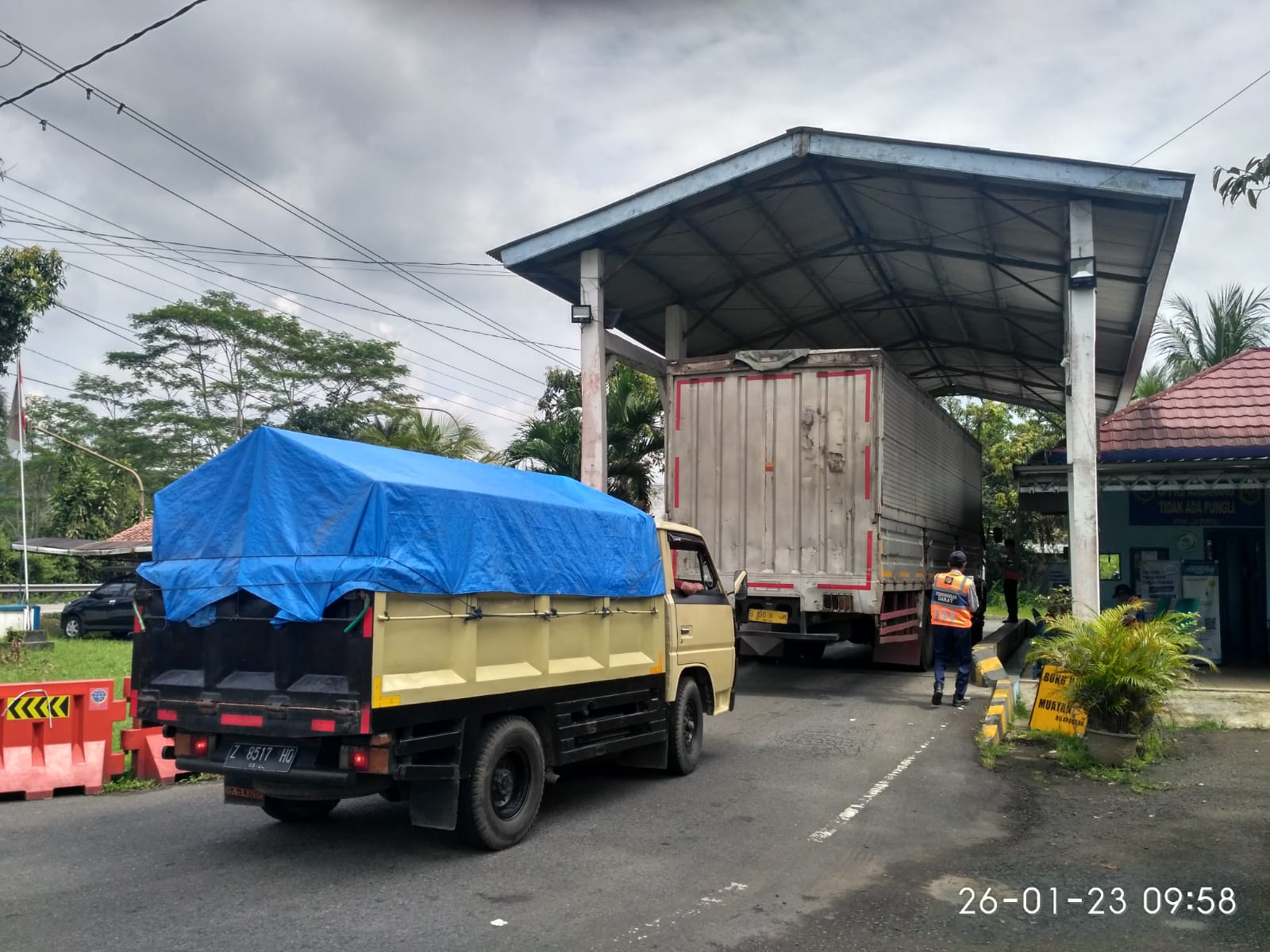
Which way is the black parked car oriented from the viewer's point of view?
to the viewer's left

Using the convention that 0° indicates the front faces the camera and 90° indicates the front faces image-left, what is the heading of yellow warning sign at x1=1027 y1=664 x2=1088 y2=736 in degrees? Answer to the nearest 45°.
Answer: approximately 0°

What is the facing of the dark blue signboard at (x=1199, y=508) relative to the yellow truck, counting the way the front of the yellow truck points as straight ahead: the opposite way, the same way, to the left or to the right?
the opposite way

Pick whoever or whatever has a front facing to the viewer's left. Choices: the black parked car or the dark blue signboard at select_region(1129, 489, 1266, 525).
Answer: the black parked car

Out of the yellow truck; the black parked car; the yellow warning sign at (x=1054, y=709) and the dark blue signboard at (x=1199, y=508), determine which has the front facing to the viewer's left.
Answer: the black parked car

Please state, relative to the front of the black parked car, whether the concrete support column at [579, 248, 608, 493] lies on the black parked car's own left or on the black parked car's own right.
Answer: on the black parked car's own left

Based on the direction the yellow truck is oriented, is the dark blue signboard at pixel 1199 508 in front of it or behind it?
in front

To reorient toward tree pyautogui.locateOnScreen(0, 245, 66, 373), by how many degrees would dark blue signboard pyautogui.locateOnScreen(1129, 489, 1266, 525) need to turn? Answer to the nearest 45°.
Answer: approximately 45° to its right

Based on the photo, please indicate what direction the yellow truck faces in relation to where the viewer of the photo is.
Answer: facing away from the viewer and to the right of the viewer

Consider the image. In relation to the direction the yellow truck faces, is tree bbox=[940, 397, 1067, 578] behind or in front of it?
in front

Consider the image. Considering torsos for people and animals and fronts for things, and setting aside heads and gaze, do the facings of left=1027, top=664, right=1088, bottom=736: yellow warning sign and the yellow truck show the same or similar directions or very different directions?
very different directions

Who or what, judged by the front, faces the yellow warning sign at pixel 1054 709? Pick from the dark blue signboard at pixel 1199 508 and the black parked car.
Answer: the dark blue signboard
